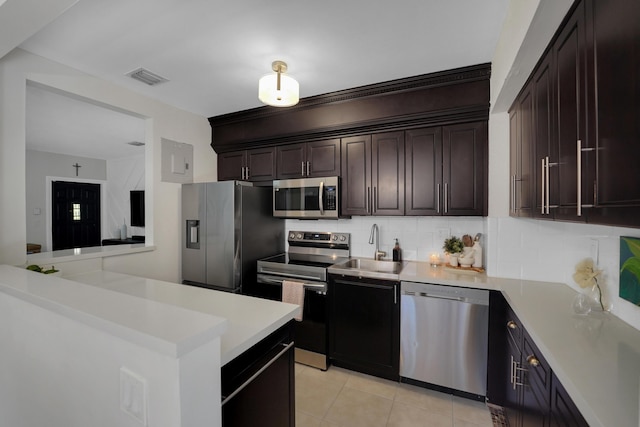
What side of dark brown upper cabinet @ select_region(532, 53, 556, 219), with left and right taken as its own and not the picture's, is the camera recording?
left

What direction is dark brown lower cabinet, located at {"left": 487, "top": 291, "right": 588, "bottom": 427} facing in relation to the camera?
to the viewer's left

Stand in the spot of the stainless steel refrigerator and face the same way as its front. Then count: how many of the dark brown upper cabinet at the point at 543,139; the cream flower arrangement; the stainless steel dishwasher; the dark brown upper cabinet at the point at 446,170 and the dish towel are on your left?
5

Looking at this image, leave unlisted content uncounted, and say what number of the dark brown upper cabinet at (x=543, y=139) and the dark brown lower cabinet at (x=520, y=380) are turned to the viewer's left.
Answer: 2

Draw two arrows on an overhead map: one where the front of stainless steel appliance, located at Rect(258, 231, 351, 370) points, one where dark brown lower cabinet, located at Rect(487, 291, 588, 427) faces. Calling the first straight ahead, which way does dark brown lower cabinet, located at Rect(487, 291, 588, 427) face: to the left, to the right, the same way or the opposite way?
to the right

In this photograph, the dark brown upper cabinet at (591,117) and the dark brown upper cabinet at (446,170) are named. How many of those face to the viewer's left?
1

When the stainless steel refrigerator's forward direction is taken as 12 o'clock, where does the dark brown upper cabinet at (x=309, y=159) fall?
The dark brown upper cabinet is roughly at 8 o'clock from the stainless steel refrigerator.

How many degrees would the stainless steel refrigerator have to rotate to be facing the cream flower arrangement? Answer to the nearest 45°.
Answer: approximately 90° to its left

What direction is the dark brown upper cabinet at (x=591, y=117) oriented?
to the viewer's left

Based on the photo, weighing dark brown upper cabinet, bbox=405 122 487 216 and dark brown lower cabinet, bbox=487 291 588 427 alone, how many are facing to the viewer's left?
1

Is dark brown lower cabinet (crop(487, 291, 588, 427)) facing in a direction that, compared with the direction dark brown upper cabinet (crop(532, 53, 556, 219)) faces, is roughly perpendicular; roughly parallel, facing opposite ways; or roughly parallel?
roughly parallel

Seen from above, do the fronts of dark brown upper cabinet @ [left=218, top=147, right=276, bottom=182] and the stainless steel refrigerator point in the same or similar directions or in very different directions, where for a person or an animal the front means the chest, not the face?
same or similar directions

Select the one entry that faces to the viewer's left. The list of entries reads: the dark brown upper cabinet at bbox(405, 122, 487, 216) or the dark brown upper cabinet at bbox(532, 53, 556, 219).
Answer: the dark brown upper cabinet at bbox(532, 53, 556, 219)

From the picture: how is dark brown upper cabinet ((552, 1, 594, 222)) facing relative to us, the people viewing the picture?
facing to the left of the viewer

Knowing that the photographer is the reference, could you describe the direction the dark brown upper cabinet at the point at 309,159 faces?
facing the viewer and to the left of the viewer

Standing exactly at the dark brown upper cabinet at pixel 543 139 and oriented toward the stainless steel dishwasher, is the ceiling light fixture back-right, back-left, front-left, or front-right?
front-left

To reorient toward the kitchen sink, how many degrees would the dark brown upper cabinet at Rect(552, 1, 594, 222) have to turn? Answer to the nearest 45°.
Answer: approximately 45° to its right

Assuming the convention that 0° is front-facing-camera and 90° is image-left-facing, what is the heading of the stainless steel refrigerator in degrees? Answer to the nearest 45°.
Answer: approximately 45°

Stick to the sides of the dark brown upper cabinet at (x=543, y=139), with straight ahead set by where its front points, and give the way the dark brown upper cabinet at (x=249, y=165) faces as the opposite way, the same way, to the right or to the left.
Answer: to the left

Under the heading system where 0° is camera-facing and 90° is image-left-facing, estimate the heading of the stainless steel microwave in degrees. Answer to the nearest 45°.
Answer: approximately 45°

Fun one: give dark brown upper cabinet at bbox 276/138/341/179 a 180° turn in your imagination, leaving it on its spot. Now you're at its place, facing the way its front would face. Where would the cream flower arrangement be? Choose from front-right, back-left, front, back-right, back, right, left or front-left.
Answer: right
